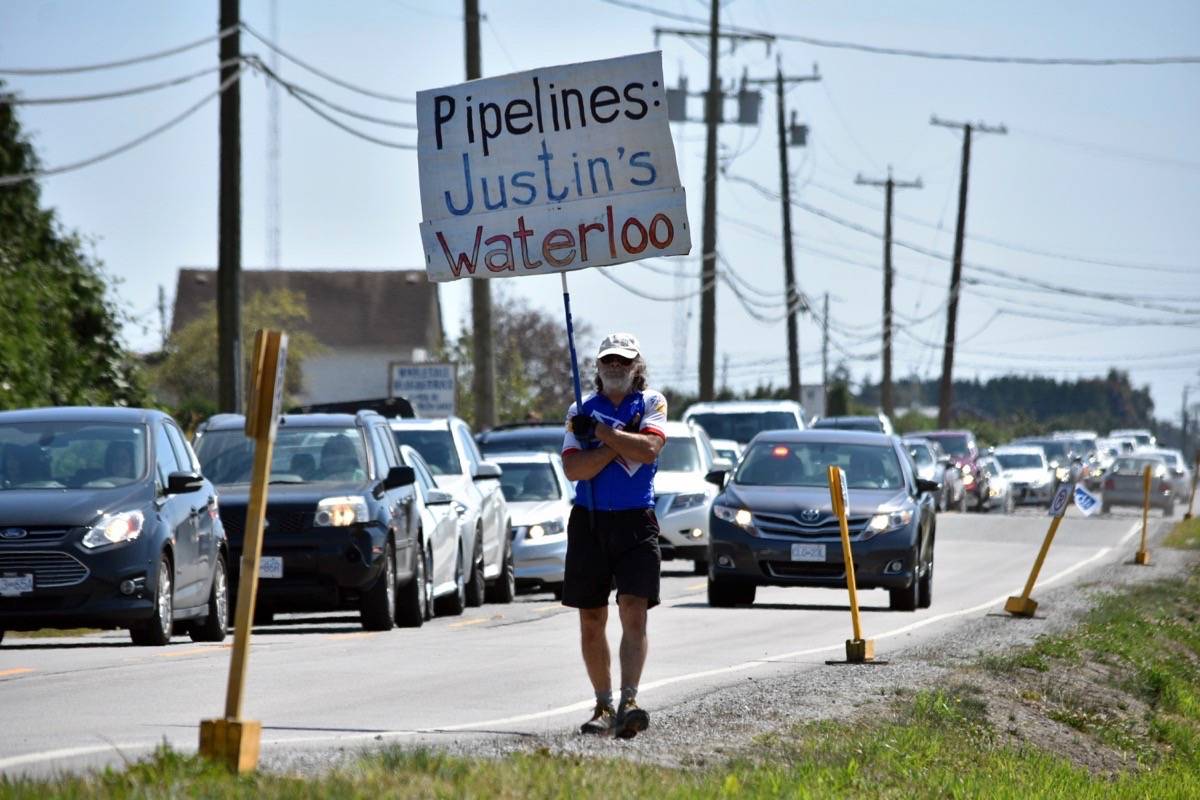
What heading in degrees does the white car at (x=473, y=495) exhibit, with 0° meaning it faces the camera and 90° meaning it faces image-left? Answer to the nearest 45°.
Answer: approximately 45°

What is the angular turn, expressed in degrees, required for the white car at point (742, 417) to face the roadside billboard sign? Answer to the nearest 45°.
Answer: approximately 90° to its right

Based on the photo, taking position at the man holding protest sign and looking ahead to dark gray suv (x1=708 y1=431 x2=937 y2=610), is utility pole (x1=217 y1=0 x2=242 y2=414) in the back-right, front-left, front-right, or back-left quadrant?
front-left

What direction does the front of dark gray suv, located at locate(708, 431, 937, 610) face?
toward the camera

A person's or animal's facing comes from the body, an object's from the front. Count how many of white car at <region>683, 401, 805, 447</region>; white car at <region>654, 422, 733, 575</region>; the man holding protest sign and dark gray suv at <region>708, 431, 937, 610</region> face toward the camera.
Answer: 4

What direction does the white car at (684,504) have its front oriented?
toward the camera

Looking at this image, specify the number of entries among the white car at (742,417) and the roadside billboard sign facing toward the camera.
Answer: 2

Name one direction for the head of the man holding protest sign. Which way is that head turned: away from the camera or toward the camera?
toward the camera

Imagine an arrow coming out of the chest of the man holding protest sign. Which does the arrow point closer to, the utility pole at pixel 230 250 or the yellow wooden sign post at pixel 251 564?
the yellow wooden sign post

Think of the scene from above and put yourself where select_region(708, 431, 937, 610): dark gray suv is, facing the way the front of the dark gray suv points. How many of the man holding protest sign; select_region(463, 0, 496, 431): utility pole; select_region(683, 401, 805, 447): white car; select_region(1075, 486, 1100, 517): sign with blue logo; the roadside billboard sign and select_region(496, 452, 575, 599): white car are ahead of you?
1

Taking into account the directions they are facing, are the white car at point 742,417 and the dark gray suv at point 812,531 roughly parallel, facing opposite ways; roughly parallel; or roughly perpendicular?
roughly parallel

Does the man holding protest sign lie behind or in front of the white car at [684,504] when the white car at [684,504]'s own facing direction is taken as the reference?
in front

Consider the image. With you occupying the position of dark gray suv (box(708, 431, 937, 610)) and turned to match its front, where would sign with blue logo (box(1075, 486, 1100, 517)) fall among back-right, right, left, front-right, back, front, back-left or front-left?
back-left

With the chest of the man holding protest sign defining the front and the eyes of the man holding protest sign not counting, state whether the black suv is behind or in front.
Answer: behind

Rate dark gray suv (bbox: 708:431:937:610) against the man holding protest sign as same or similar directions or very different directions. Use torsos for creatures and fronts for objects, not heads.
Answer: same or similar directions

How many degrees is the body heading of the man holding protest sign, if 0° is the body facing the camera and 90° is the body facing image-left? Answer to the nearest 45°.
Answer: approximately 0°
